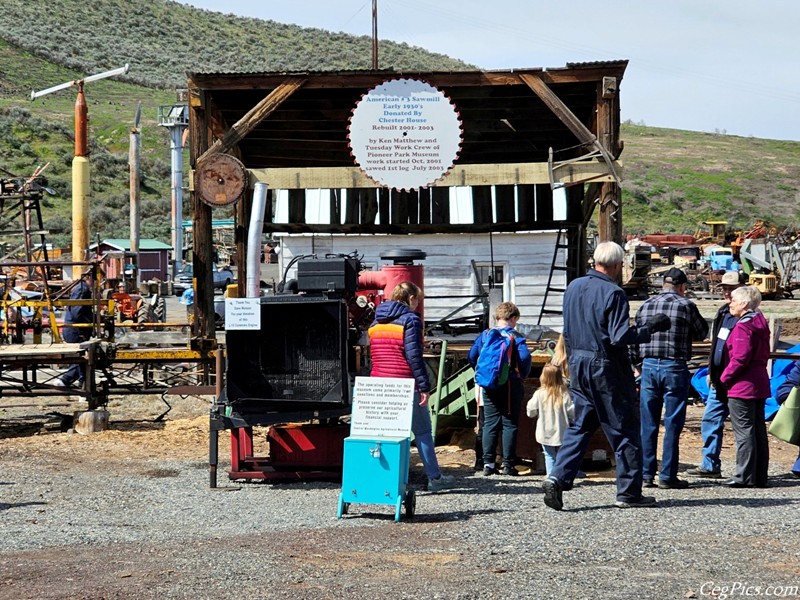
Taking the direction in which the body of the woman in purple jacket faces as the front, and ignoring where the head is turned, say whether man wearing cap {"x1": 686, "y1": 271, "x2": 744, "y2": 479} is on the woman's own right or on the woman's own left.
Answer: on the woman's own right

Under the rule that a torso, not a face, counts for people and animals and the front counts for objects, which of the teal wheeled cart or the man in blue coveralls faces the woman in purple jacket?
the man in blue coveralls

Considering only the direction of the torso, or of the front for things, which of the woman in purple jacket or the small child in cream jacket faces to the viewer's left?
the woman in purple jacket

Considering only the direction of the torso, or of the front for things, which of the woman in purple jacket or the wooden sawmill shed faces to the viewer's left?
the woman in purple jacket

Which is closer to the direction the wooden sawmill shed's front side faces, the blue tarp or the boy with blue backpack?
the boy with blue backpack

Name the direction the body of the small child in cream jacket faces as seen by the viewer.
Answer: away from the camera

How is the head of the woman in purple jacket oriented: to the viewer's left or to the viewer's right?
to the viewer's left

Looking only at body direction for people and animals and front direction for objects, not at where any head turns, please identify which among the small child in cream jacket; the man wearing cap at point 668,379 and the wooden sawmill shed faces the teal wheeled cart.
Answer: the wooden sawmill shed

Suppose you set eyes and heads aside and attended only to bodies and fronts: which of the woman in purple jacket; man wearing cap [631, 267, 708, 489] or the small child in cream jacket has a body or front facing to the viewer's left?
the woman in purple jacket

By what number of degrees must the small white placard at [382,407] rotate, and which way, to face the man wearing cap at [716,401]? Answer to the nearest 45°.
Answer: approximately 135° to its left

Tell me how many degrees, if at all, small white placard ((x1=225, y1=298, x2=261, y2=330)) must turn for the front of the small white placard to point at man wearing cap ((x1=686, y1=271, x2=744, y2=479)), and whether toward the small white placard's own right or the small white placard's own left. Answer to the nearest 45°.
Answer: approximately 90° to the small white placard's own left

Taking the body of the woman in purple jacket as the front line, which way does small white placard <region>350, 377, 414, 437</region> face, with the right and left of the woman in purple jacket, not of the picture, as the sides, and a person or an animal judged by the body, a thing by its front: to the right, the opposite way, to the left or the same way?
to the left

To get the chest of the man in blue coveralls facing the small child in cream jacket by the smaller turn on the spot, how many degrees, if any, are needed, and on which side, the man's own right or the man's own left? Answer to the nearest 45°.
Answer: approximately 45° to the man's own left
